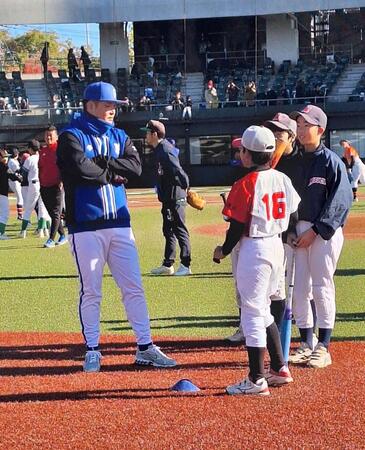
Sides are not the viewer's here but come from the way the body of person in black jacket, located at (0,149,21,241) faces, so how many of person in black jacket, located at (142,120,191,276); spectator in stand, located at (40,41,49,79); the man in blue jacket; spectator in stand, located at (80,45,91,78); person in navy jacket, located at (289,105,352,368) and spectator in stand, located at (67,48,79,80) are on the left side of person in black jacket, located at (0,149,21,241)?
3

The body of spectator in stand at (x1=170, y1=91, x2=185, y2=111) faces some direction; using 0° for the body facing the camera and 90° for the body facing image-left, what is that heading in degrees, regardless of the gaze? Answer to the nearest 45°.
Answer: approximately 0°

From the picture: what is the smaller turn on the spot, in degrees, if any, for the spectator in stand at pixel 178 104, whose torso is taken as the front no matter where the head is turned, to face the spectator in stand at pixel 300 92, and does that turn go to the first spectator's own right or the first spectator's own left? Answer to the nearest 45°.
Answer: approximately 90° to the first spectator's own left

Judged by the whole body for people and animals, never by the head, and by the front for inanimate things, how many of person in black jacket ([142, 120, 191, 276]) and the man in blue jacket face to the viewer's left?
1

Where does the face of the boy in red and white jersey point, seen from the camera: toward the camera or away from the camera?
away from the camera

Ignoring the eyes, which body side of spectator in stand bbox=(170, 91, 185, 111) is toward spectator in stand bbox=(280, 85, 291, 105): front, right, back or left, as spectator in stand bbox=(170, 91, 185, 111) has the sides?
left

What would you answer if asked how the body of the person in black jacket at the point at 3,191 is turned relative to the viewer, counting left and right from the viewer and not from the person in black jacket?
facing to the right of the viewer

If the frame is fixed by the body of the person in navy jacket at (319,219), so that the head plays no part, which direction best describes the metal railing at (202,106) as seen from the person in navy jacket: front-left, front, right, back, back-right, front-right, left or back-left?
back-right

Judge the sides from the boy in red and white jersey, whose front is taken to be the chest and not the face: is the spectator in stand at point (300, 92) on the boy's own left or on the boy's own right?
on the boy's own right

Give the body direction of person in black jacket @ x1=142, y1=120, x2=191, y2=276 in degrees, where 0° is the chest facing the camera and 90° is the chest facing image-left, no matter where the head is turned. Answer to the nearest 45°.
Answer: approximately 90°

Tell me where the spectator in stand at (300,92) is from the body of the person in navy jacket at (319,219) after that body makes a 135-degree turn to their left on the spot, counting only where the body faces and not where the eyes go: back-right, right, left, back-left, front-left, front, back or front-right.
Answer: left

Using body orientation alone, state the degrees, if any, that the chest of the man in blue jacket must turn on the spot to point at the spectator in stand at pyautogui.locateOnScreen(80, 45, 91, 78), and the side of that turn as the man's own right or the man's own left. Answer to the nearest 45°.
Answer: approximately 135° to the man's own left
